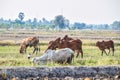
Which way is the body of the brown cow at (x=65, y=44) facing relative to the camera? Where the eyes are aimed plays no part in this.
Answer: to the viewer's left

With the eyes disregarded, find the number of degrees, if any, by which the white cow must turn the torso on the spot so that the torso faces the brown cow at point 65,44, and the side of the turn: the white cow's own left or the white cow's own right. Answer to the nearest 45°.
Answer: approximately 90° to the white cow's own right

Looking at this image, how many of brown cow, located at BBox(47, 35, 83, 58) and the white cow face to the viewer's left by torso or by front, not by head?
2

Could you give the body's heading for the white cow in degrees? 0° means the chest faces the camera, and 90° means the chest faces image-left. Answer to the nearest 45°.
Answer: approximately 90°

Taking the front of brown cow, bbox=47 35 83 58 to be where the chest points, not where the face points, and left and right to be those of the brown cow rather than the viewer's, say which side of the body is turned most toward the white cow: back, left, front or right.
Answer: left
